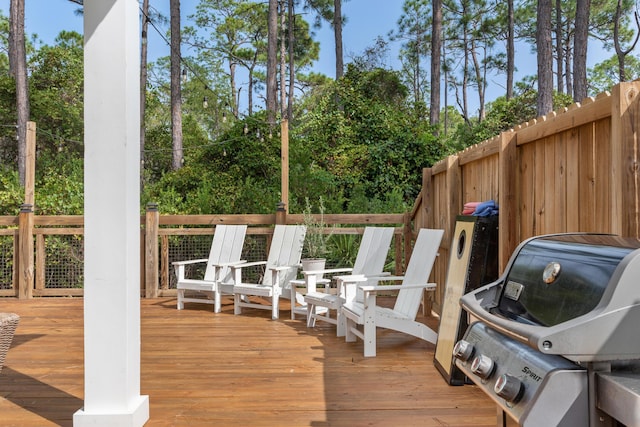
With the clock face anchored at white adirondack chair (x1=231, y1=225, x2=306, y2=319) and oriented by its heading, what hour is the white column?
The white column is roughly at 11 o'clock from the white adirondack chair.

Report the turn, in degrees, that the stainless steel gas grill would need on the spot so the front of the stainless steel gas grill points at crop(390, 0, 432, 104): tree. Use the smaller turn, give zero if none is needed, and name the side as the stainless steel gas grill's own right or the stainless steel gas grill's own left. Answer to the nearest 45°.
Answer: approximately 135° to the stainless steel gas grill's own right

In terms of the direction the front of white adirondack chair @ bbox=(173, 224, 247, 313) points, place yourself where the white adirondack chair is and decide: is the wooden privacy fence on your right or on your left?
on your left

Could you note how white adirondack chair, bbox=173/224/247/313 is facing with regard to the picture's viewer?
facing the viewer and to the left of the viewer

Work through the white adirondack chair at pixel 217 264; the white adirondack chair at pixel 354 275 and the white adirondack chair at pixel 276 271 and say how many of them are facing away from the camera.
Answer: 0

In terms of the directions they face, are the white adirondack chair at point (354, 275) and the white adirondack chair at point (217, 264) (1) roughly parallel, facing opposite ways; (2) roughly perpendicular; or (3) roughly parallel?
roughly parallel

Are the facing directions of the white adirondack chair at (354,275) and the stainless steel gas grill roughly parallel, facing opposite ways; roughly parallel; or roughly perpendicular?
roughly parallel

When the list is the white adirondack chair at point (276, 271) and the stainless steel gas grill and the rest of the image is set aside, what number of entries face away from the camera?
0

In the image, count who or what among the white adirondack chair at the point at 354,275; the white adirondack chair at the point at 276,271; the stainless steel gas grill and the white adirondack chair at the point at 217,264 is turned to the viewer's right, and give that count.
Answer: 0

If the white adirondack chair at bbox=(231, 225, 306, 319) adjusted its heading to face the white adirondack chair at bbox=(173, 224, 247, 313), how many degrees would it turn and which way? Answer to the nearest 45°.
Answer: approximately 90° to its right

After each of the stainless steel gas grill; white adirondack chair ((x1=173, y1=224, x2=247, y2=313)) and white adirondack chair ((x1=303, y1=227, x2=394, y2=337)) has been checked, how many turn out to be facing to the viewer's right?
0
